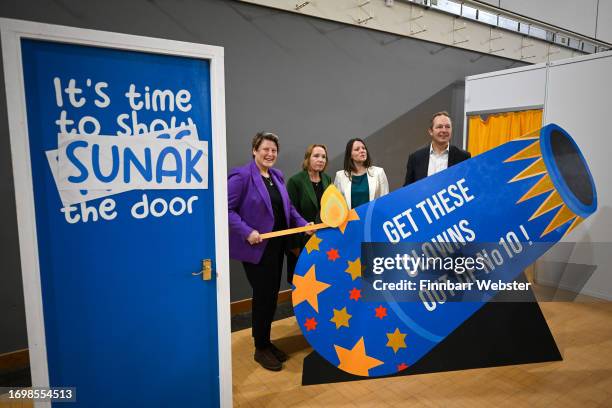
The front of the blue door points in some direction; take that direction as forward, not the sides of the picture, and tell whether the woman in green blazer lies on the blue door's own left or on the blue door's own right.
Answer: on the blue door's own left

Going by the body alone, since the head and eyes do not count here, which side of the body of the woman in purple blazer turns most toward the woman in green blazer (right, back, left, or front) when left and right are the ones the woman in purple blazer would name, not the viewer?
left

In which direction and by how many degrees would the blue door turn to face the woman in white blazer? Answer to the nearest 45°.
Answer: approximately 135° to its left

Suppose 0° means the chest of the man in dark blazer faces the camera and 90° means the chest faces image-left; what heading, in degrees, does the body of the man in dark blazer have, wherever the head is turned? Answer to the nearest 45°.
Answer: approximately 0°

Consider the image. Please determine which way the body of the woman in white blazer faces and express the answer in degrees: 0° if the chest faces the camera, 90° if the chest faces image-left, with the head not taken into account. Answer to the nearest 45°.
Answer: approximately 0°

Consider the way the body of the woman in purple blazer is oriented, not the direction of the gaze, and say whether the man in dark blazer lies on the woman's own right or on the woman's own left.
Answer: on the woman's own left

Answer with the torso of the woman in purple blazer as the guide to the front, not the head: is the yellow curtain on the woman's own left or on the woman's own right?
on the woman's own left

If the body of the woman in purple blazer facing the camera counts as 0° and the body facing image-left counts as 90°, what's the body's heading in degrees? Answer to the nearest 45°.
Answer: approximately 315°

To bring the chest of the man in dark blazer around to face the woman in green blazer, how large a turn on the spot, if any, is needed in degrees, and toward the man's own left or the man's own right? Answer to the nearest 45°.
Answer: approximately 90° to the man's own right

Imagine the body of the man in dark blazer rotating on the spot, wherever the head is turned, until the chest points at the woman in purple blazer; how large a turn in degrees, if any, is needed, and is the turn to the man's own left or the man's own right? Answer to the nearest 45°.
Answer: approximately 45° to the man's own right

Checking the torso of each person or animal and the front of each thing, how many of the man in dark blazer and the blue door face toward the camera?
2
